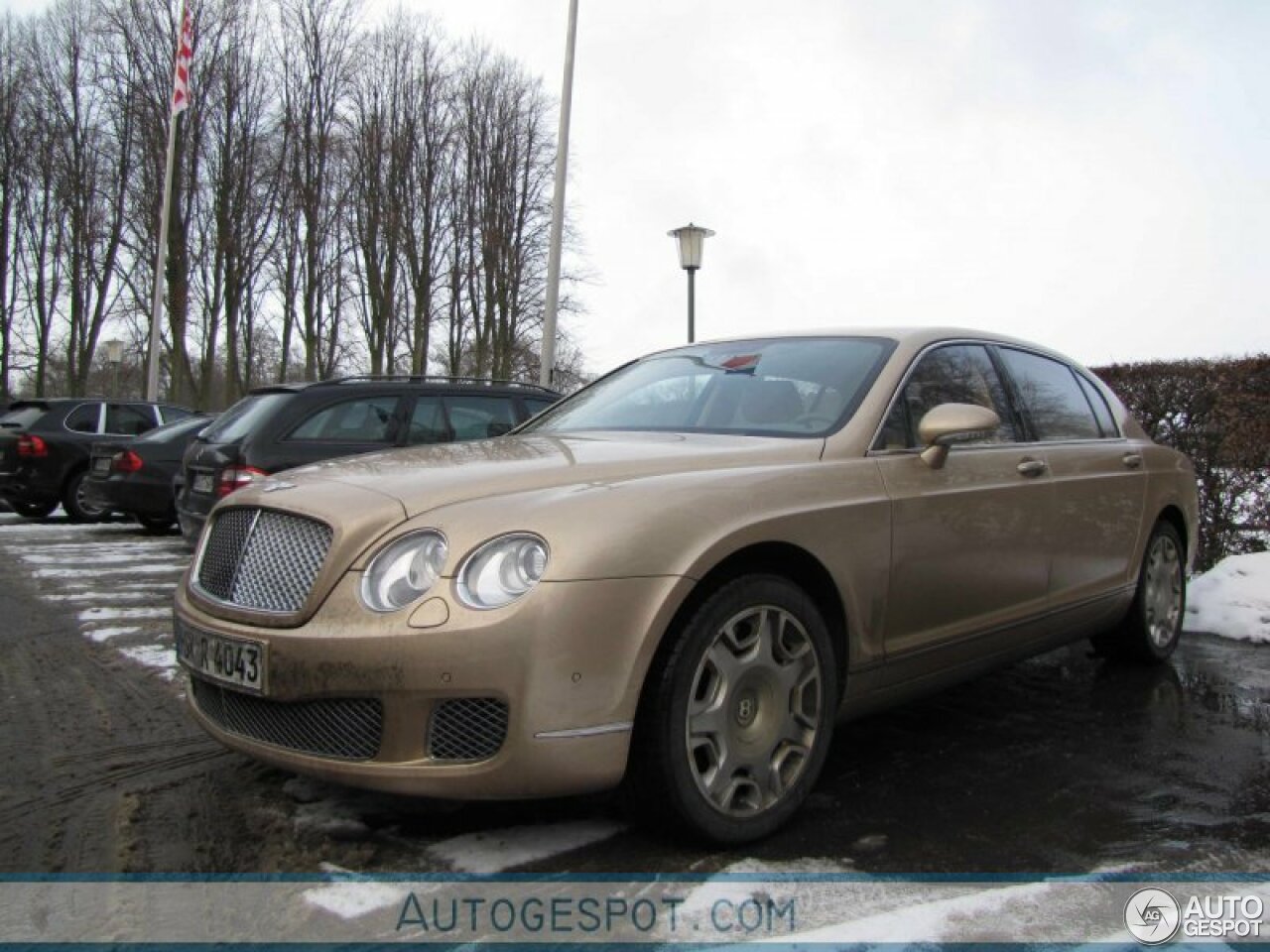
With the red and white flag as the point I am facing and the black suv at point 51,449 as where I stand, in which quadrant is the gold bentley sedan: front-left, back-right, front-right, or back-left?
back-right

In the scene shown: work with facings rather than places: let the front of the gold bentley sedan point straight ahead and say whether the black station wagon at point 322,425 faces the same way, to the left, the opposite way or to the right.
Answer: the opposite way

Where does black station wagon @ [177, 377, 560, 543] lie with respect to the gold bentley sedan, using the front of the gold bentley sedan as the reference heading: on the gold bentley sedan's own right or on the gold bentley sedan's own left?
on the gold bentley sedan's own right

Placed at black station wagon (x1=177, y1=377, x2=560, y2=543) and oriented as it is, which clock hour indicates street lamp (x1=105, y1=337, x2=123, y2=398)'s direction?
The street lamp is roughly at 10 o'clock from the black station wagon.

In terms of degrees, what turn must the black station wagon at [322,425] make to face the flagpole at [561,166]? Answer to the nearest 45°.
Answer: approximately 45° to its left

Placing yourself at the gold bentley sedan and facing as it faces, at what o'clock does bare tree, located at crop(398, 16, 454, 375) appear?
The bare tree is roughly at 4 o'clock from the gold bentley sedan.

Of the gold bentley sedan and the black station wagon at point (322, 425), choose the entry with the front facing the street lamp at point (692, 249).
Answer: the black station wagon

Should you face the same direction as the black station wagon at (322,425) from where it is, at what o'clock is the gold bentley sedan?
The gold bentley sedan is roughly at 4 o'clock from the black station wagon.

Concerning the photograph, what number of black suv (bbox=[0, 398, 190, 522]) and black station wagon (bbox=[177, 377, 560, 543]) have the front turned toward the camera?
0

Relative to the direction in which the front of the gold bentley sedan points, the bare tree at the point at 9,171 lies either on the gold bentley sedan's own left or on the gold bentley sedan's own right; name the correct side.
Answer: on the gold bentley sedan's own right

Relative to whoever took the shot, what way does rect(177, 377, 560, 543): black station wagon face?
facing away from the viewer and to the right of the viewer

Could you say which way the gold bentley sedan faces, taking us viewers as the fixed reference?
facing the viewer and to the left of the viewer

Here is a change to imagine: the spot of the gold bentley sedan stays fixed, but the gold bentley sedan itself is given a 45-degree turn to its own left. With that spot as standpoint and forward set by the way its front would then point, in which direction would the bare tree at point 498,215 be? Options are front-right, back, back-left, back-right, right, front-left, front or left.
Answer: back

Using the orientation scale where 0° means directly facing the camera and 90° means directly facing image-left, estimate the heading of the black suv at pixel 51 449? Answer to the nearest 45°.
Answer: approximately 225°
